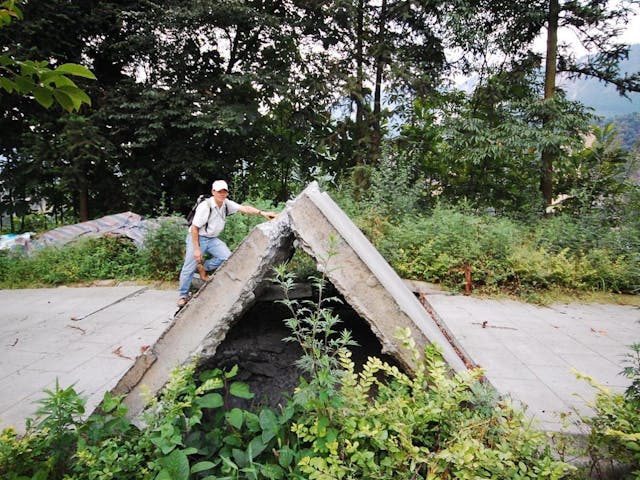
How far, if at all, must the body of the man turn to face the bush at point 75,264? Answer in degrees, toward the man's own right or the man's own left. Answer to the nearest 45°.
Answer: approximately 180°

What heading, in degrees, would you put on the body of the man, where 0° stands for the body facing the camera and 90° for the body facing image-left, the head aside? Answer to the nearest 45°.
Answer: approximately 315°
